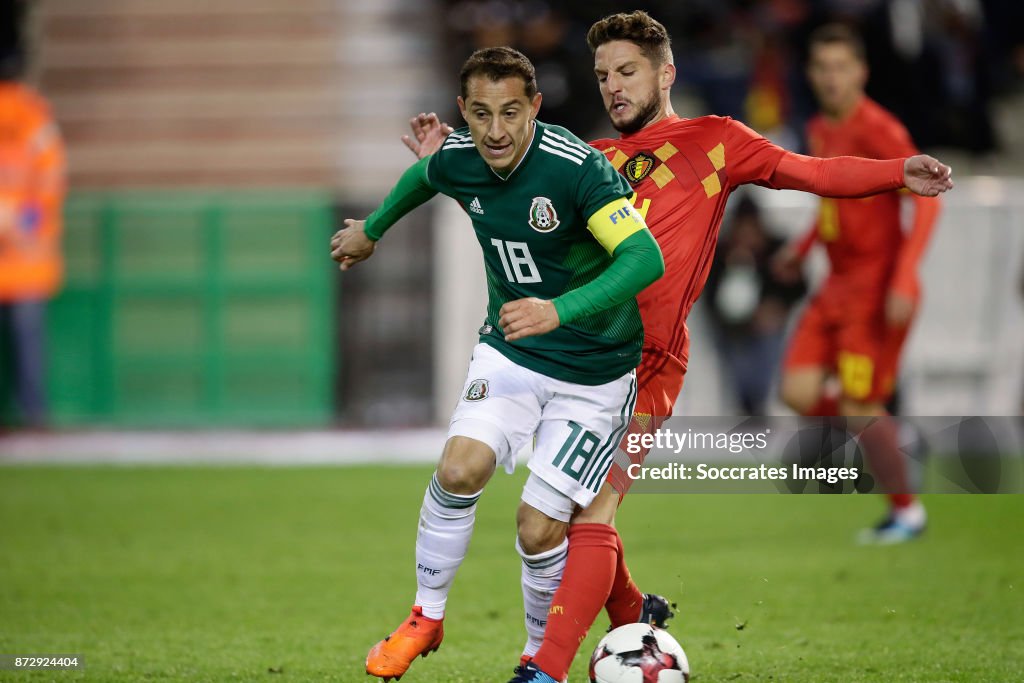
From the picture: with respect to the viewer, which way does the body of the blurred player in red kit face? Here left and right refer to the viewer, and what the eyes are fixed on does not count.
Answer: facing the viewer and to the left of the viewer

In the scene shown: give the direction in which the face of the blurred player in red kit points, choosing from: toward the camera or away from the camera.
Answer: toward the camera

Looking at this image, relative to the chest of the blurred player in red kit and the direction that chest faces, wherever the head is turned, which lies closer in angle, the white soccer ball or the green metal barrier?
the white soccer ball

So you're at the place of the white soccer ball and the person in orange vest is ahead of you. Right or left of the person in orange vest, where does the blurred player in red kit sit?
right

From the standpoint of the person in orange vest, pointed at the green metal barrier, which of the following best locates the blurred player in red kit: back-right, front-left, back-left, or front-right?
front-right

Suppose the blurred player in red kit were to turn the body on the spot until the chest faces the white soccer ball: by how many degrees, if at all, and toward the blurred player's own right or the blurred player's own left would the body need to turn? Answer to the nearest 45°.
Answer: approximately 45° to the blurred player's own left

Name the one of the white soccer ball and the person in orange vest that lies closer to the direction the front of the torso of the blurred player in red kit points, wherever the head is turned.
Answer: the white soccer ball

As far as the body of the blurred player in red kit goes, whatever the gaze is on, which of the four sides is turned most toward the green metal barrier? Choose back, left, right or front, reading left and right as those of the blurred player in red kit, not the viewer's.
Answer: right

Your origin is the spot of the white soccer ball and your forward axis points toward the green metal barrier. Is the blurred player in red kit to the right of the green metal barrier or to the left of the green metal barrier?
right
